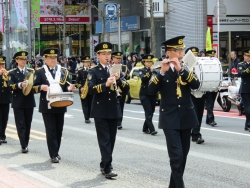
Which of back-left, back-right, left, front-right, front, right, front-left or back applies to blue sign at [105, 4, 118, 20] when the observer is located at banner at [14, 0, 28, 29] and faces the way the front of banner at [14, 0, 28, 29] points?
front-left

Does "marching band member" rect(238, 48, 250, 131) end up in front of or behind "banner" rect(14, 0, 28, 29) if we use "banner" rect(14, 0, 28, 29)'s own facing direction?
in front

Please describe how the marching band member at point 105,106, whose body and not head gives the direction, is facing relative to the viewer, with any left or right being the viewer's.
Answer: facing the viewer and to the right of the viewer

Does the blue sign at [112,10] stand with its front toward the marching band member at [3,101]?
yes

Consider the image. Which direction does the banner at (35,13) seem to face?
toward the camera

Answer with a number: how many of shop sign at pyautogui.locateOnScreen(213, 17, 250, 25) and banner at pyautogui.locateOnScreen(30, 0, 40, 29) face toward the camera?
2

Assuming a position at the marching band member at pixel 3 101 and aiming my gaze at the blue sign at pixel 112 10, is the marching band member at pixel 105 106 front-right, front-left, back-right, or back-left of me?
back-right

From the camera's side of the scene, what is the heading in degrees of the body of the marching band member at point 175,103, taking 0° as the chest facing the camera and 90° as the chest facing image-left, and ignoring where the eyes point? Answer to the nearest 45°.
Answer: approximately 0°

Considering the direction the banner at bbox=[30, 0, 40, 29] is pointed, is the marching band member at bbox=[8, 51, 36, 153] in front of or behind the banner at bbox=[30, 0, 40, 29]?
in front

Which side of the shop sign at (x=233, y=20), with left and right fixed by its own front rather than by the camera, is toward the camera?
front

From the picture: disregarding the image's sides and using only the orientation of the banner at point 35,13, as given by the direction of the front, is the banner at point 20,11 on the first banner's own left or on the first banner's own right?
on the first banner's own right

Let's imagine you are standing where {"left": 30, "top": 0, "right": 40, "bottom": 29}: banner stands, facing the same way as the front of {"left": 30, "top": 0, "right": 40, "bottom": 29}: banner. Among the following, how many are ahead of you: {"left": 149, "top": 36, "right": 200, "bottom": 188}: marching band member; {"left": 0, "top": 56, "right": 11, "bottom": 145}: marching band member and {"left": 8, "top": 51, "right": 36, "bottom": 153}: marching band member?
3

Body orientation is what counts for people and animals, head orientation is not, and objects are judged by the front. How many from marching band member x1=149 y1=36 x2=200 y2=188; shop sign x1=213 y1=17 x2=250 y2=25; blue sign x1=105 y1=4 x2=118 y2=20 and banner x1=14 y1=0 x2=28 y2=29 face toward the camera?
4

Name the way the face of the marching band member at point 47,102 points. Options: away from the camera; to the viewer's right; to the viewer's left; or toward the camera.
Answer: toward the camera
